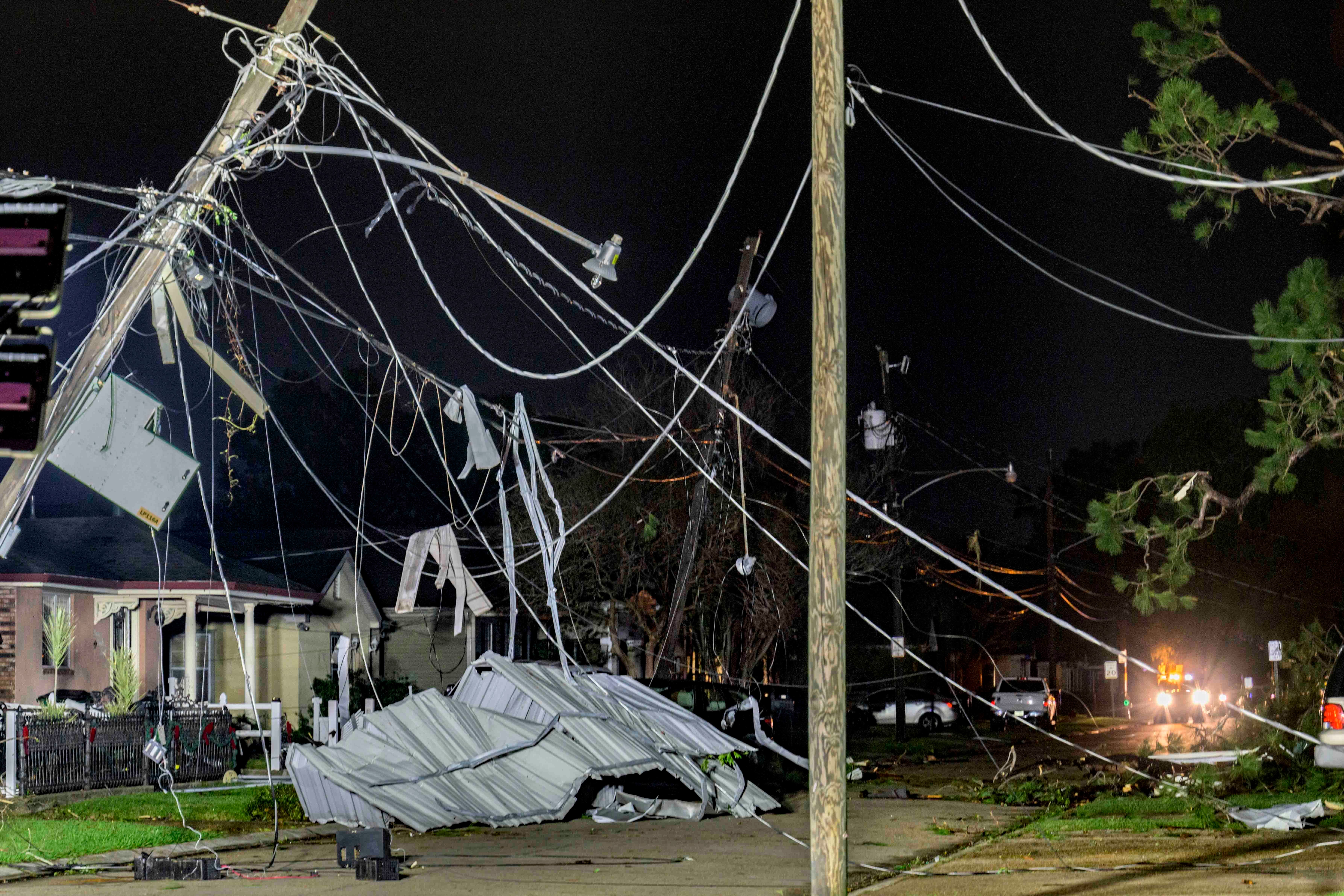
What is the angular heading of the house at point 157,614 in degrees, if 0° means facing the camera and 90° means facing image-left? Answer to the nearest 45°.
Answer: approximately 315°

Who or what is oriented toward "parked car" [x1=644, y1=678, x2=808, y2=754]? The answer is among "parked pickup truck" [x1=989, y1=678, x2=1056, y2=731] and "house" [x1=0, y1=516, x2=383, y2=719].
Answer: the house

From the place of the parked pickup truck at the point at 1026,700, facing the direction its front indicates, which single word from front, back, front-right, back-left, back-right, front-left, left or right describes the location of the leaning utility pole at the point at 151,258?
back

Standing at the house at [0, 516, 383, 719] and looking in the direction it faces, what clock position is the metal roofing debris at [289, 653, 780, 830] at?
The metal roofing debris is roughly at 1 o'clock from the house.

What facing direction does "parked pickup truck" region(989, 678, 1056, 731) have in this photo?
away from the camera
